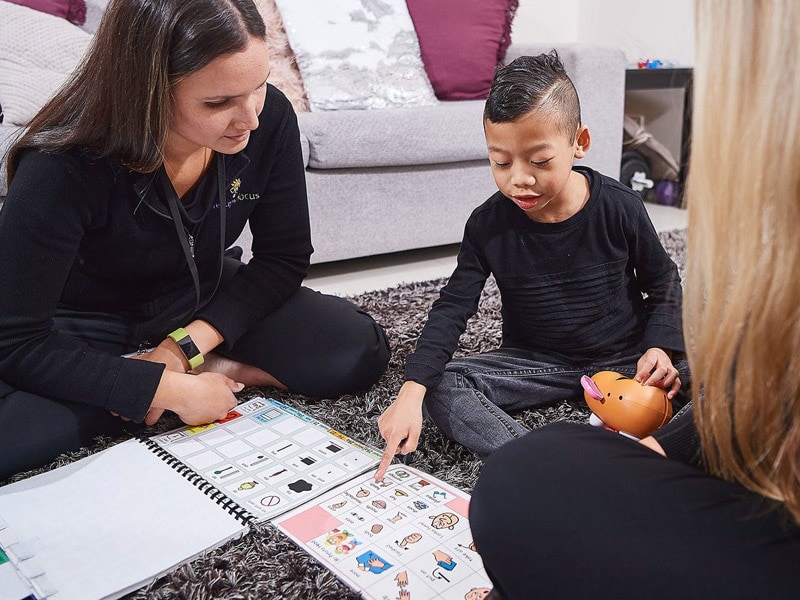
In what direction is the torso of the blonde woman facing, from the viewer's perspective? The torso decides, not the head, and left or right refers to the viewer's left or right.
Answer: facing away from the viewer and to the left of the viewer

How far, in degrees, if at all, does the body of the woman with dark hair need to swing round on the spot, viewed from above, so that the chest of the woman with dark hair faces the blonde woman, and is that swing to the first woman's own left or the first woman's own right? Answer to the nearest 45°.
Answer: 0° — they already face them

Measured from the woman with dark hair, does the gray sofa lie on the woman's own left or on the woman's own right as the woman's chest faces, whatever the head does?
on the woman's own left

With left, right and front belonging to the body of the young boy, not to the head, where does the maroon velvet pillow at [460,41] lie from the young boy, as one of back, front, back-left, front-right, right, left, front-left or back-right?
back-right

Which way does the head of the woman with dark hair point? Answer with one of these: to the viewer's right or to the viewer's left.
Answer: to the viewer's right

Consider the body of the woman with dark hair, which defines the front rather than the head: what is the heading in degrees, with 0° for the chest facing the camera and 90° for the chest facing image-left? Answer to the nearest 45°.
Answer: approximately 315°

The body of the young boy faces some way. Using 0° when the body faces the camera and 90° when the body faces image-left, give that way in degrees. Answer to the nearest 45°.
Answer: approximately 45°

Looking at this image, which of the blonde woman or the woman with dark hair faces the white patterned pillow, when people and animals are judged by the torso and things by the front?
the blonde woman
